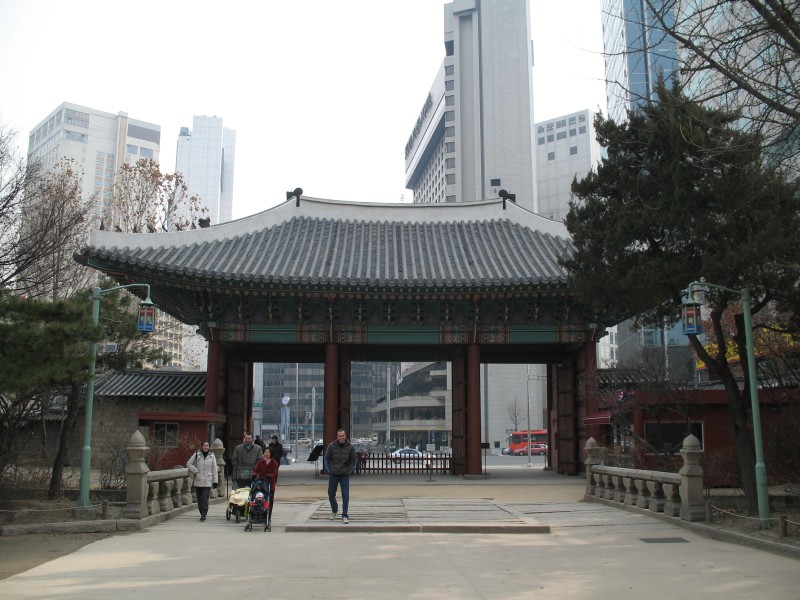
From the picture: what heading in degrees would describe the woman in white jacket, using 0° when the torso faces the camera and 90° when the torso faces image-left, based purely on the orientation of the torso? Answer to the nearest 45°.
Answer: approximately 0°

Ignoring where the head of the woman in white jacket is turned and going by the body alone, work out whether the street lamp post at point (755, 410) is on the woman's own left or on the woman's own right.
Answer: on the woman's own left

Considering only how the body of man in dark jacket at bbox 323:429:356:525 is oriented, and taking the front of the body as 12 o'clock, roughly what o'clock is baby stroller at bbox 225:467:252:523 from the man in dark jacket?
The baby stroller is roughly at 4 o'clock from the man in dark jacket.

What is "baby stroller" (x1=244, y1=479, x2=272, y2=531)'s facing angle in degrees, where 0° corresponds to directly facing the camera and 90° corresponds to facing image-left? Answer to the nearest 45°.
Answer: approximately 0°

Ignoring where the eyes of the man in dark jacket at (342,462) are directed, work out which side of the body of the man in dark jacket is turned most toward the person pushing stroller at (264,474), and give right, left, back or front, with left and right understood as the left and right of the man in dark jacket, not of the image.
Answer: right

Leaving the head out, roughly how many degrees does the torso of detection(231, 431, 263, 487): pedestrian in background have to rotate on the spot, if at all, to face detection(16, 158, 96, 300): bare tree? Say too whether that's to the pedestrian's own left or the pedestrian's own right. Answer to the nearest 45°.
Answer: approximately 135° to the pedestrian's own right

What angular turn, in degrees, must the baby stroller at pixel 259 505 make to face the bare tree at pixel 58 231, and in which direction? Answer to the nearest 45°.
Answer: approximately 135° to its right

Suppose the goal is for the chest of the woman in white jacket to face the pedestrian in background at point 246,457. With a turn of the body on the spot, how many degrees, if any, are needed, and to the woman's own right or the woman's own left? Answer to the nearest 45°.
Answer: approximately 135° to the woman's own left
